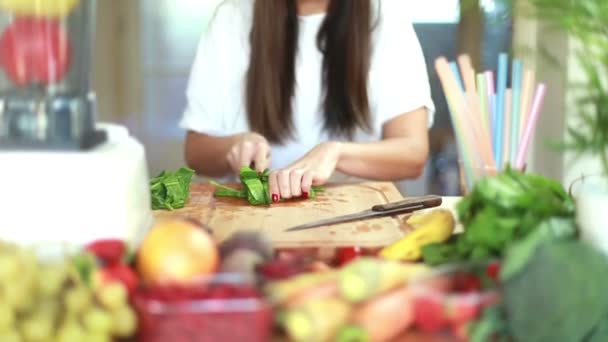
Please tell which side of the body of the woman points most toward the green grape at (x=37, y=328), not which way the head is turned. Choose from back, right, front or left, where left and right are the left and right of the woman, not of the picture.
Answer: front

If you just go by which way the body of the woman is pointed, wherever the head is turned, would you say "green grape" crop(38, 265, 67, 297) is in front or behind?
in front

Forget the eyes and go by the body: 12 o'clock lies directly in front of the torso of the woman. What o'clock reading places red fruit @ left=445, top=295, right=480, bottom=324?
The red fruit is roughly at 12 o'clock from the woman.

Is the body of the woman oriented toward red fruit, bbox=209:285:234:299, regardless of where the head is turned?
yes

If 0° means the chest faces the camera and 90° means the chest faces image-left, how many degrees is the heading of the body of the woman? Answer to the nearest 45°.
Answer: approximately 0°

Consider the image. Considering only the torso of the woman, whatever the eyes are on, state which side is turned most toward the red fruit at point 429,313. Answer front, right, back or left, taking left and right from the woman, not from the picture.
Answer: front

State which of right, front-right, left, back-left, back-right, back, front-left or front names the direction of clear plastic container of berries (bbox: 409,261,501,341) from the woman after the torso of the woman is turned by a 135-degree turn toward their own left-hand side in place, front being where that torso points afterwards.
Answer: back-right

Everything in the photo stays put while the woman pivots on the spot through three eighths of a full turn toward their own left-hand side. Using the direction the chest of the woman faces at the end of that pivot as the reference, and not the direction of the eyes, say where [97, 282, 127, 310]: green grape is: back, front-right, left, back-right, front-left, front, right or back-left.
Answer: back-right

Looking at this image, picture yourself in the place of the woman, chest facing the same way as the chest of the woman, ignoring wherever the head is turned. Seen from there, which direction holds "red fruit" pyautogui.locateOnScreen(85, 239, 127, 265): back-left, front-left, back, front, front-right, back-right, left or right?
front

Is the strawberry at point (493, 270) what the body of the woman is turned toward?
yes

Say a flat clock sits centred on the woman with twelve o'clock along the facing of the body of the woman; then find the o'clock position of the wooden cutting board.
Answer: The wooden cutting board is roughly at 12 o'clock from the woman.

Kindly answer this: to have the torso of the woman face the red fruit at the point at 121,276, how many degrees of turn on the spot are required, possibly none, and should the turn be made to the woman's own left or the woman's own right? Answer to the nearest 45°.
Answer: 0° — they already face it

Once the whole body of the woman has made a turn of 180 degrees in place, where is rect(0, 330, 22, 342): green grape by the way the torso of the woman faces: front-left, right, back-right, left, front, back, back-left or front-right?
back
